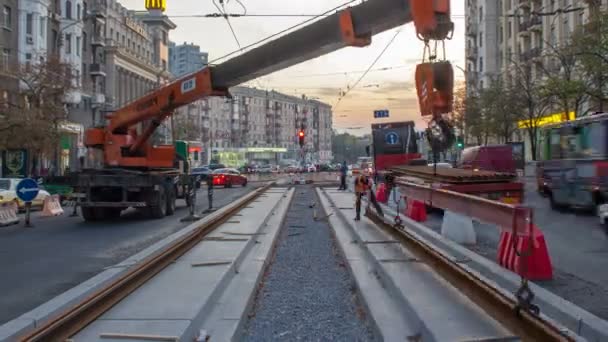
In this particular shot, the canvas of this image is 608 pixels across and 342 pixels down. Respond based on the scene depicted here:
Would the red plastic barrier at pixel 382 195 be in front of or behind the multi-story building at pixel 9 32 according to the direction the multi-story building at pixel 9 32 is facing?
in front

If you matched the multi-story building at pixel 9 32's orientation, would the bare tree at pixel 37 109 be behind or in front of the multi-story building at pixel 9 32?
in front

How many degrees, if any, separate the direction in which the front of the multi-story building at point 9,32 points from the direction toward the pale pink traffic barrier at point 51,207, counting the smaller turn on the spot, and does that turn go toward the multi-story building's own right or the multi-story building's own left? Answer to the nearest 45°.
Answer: approximately 45° to the multi-story building's own right

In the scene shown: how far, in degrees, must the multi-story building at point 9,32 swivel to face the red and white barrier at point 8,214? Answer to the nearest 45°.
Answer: approximately 45° to its right

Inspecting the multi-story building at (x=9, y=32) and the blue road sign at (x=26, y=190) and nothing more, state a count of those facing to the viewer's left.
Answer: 0

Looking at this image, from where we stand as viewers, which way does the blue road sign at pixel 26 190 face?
facing the viewer

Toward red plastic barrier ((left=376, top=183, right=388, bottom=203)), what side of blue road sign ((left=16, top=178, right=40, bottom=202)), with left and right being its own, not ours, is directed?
left

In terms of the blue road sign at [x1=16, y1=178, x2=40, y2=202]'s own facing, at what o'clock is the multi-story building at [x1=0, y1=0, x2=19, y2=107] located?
The multi-story building is roughly at 6 o'clock from the blue road sign.

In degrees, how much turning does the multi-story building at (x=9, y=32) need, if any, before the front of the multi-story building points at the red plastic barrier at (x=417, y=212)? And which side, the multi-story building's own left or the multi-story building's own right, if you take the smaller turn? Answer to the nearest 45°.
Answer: approximately 45° to the multi-story building's own right

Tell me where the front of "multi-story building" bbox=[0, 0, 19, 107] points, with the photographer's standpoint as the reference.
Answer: facing the viewer and to the right of the viewer

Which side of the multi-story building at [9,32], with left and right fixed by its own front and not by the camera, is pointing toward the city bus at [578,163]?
front

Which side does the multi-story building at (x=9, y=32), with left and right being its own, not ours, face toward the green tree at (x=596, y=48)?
front

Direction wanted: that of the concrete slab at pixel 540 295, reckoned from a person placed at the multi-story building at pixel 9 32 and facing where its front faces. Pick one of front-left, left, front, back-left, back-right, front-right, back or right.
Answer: front-right
